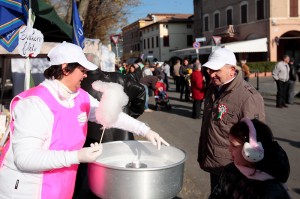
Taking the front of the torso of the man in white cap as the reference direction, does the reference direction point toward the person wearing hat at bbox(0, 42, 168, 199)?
yes

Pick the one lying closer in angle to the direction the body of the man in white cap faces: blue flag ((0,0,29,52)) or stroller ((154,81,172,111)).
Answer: the blue flag

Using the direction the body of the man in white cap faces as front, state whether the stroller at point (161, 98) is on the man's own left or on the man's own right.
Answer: on the man's own right

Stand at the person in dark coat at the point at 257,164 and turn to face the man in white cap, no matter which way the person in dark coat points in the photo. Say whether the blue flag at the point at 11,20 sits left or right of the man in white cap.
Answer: left

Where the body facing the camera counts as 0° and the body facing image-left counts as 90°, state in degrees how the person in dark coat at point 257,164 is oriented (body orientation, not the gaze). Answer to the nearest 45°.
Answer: approximately 90°

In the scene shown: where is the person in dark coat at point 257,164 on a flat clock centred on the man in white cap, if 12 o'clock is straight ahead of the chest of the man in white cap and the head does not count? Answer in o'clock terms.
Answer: The person in dark coat is roughly at 10 o'clock from the man in white cap.

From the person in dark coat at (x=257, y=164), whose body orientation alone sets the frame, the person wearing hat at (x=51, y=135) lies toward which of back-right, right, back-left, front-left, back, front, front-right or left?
front

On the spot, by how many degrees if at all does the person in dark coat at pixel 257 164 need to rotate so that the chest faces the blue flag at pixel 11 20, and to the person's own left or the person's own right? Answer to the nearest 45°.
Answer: approximately 45° to the person's own right

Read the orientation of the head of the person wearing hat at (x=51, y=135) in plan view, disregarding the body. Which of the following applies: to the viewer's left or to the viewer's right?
to the viewer's right

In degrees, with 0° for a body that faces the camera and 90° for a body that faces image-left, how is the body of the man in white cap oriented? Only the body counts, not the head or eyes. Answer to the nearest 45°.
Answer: approximately 45°

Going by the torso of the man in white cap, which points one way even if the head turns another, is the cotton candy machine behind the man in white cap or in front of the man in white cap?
in front

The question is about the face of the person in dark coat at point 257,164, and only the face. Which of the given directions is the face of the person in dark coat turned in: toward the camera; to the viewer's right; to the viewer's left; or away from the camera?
to the viewer's left

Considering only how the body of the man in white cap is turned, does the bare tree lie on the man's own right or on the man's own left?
on the man's own right

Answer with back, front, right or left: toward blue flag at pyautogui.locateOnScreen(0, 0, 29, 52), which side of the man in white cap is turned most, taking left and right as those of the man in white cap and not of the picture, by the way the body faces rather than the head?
right

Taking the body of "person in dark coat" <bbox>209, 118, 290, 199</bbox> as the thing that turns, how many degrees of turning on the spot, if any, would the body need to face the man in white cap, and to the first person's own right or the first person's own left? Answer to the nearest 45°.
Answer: approximately 90° to the first person's own right
